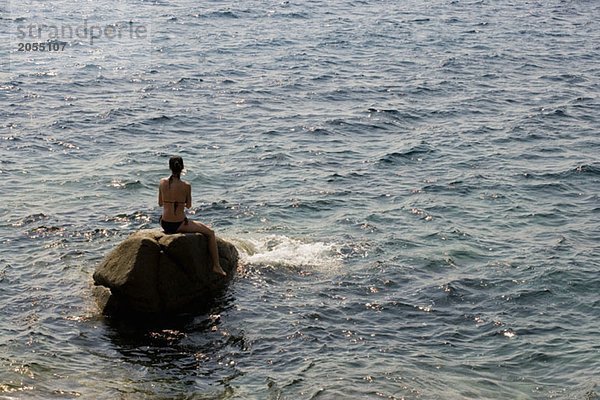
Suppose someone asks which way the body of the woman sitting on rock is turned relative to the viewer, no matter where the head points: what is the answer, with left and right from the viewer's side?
facing away from the viewer and to the right of the viewer
